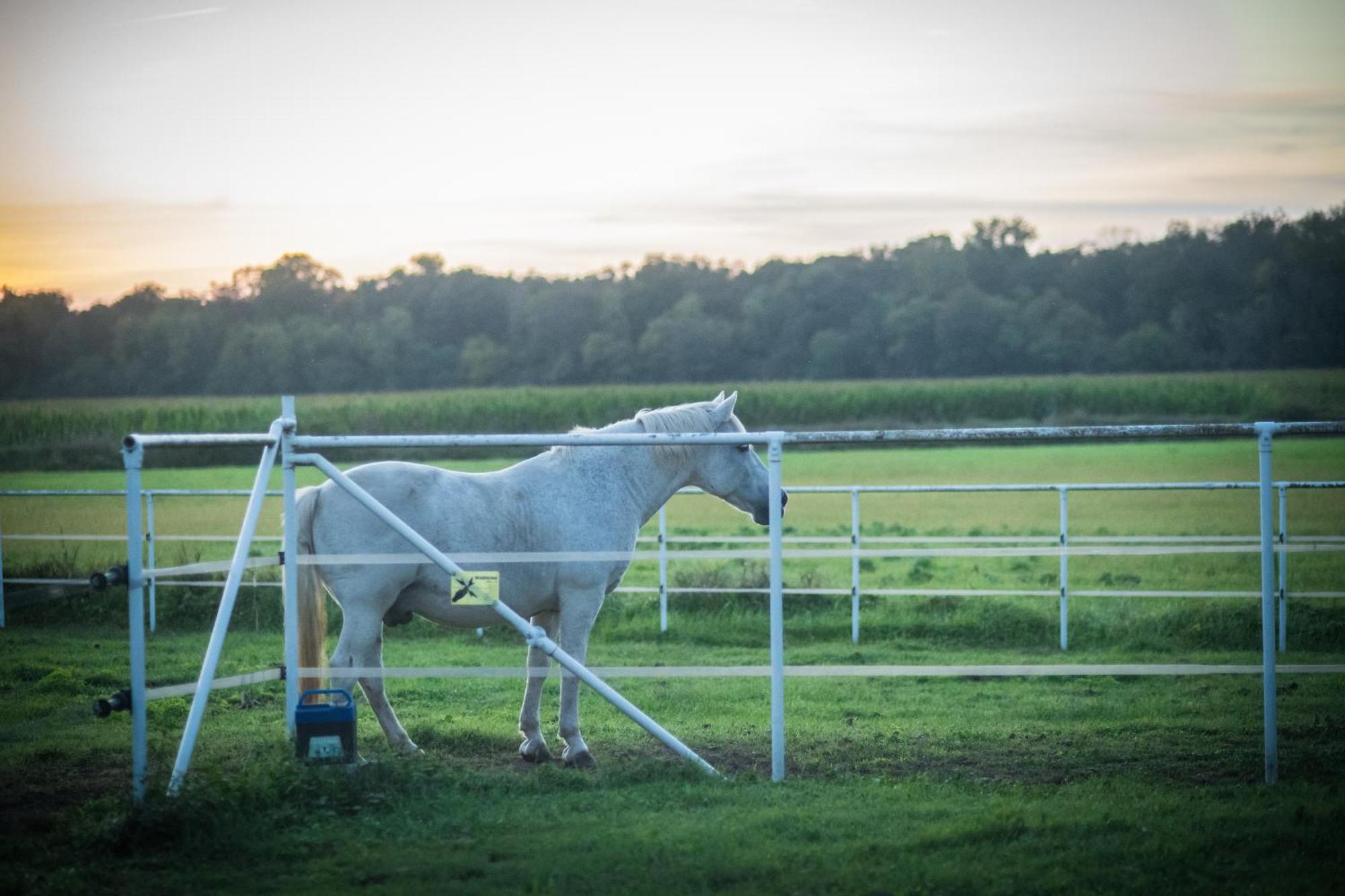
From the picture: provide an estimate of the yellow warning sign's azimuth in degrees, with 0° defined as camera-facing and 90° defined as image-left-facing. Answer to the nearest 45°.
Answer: approximately 0°

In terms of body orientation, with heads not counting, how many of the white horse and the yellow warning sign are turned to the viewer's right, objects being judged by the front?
1

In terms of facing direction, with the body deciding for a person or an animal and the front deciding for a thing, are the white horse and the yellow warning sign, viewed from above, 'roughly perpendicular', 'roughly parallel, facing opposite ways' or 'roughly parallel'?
roughly perpendicular

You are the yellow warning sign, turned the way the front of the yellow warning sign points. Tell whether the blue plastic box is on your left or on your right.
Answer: on your right

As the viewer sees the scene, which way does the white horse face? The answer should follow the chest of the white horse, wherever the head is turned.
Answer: to the viewer's right
